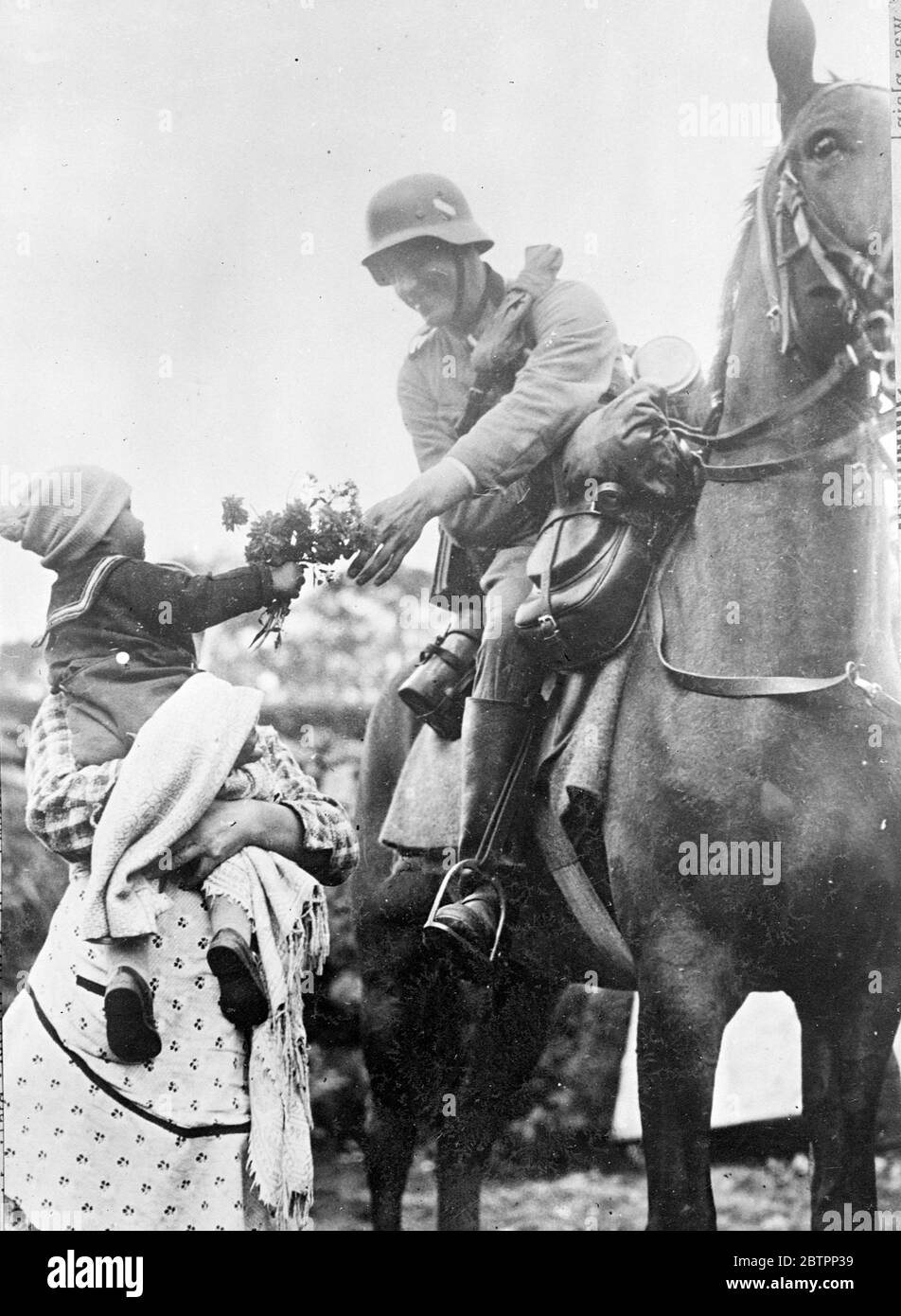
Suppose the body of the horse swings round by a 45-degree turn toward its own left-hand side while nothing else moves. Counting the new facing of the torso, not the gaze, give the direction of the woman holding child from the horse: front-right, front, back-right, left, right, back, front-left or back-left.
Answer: back

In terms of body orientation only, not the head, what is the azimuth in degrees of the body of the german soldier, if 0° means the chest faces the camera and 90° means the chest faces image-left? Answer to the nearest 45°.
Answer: approximately 45°

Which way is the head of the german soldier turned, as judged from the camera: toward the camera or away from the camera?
toward the camera

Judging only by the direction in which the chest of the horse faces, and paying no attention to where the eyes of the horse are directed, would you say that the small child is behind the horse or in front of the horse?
behind

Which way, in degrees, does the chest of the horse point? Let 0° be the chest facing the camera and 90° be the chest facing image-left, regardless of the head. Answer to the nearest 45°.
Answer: approximately 315°

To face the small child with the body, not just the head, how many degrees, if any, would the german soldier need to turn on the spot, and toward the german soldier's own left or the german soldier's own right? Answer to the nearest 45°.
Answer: approximately 45° to the german soldier's own right
